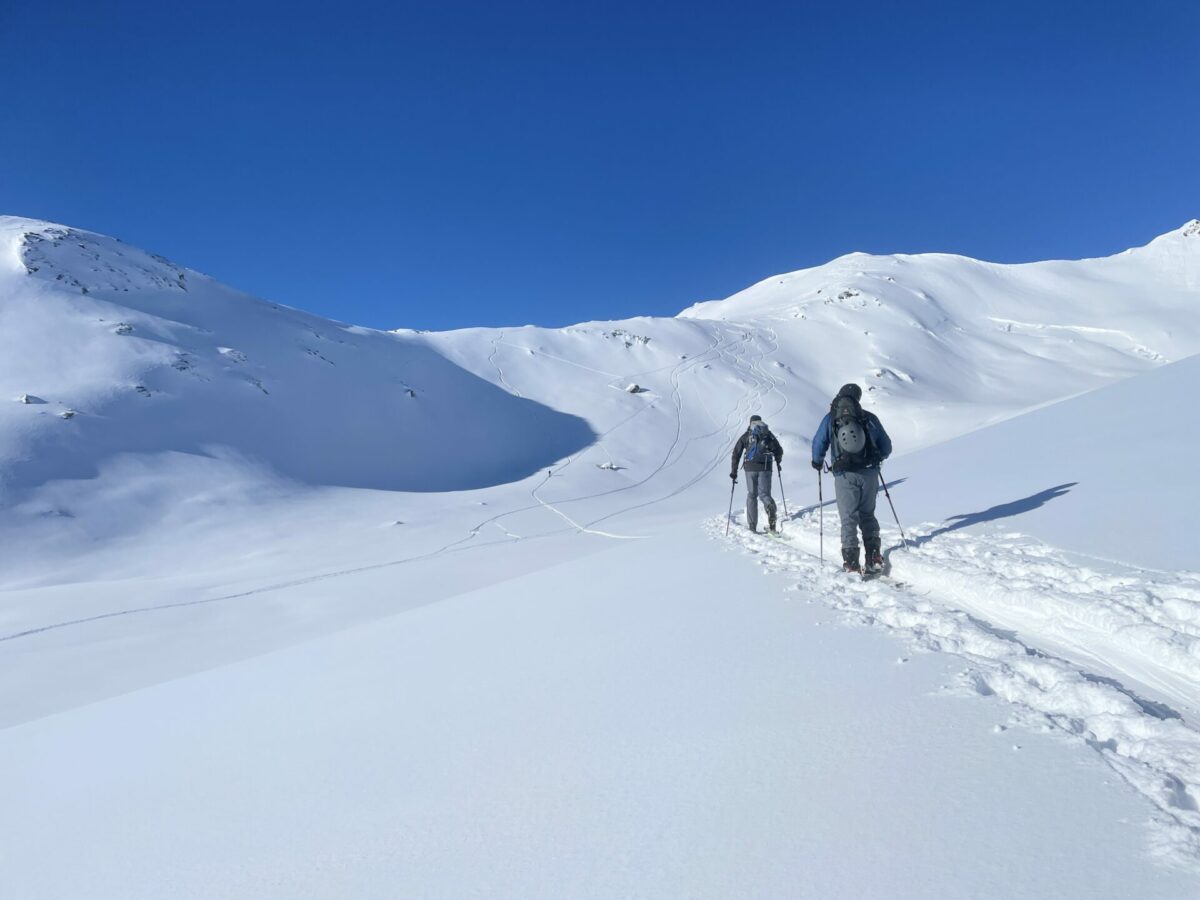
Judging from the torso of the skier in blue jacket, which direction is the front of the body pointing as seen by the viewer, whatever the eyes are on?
away from the camera

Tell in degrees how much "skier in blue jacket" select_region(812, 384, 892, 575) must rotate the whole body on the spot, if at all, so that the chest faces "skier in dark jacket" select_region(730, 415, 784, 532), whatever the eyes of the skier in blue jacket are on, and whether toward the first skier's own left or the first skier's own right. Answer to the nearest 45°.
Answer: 0° — they already face them

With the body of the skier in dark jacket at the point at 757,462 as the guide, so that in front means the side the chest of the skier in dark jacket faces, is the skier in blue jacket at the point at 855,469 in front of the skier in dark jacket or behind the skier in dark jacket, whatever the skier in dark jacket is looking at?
behind

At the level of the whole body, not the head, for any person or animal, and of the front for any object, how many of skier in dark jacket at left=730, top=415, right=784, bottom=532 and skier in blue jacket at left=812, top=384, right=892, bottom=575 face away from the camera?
2

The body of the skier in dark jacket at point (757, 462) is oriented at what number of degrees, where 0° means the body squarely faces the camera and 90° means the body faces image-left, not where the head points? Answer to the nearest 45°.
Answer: approximately 180°
